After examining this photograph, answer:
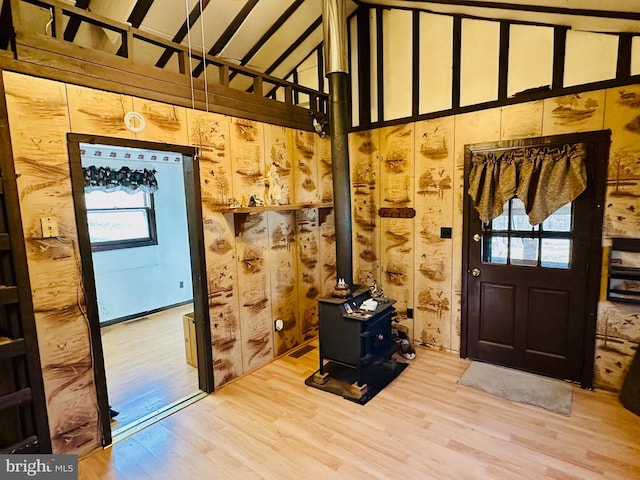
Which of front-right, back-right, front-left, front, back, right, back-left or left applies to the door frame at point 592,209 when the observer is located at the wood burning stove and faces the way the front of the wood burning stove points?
front-left

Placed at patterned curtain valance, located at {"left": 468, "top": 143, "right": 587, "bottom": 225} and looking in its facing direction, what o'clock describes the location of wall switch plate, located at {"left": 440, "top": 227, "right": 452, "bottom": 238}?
The wall switch plate is roughly at 2 o'clock from the patterned curtain valance.

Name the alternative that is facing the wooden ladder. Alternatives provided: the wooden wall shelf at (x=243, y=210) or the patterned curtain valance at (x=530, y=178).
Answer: the patterned curtain valance

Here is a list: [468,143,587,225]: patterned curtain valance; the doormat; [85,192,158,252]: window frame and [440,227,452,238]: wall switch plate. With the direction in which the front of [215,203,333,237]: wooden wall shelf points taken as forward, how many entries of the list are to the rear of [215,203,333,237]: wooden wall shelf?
1

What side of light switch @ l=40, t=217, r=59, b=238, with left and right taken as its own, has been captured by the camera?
front

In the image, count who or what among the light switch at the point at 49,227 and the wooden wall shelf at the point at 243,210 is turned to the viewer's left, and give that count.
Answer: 0

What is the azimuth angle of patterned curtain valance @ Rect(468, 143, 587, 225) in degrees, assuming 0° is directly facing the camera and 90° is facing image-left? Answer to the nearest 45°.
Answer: approximately 45°

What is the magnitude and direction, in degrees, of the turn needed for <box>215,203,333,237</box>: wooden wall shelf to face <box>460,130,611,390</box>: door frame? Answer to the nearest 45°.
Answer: approximately 45° to its left

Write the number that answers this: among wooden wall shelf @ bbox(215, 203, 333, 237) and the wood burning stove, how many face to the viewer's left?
0

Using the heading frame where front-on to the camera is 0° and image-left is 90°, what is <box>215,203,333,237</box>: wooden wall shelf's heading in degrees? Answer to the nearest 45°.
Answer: approximately 315°

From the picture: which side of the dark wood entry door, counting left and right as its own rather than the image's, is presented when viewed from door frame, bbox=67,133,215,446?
front

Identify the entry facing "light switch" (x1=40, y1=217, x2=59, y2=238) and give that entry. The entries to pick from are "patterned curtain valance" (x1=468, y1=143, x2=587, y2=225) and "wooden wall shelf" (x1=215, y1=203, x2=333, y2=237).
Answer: the patterned curtain valance

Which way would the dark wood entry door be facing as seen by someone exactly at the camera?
facing the viewer and to the left of the viewer

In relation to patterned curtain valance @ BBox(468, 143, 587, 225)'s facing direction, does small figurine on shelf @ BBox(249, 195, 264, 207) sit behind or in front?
in front

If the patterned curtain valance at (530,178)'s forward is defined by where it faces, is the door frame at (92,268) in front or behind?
in front

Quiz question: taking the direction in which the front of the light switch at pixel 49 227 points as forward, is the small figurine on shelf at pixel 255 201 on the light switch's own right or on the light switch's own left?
on the light switch's own left

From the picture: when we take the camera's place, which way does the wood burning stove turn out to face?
facing the viewer and to the right of the viewer

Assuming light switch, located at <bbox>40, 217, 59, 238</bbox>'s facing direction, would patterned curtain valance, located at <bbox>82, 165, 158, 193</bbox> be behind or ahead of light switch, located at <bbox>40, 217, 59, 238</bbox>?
behind
